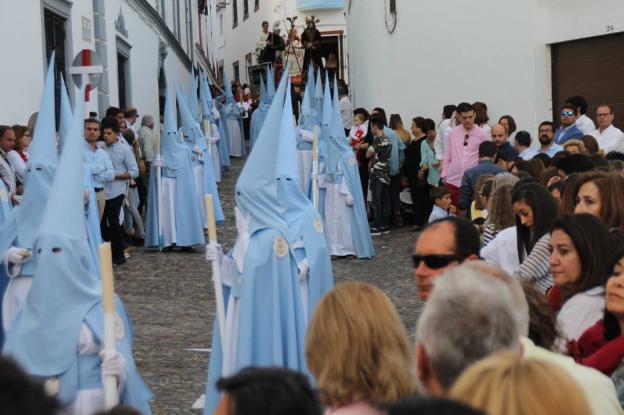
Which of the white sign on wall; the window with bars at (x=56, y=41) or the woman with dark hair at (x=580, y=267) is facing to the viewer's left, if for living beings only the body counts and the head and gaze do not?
the woman with dark hair

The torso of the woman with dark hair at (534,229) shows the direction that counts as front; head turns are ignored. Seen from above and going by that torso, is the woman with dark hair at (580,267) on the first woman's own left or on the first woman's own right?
on the first woman's own left

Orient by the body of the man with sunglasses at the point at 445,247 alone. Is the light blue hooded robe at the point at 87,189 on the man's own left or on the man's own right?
on the man's own right

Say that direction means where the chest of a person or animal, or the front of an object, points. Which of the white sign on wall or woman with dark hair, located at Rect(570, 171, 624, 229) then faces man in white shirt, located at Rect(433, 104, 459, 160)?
the white sign on wall

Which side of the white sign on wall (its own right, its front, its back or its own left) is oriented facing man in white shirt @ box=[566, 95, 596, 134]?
front

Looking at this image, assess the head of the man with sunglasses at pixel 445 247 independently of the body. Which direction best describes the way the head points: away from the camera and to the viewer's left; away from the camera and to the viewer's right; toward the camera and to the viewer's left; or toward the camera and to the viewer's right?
toward the camera and to the viewer's left

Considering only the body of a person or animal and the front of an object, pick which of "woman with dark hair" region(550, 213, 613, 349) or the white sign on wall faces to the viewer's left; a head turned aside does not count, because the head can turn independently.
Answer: the woman with dark hair

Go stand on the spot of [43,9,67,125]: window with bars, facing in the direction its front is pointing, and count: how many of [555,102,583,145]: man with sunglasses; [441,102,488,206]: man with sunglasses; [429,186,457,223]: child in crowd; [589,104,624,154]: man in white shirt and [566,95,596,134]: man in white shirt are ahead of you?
5

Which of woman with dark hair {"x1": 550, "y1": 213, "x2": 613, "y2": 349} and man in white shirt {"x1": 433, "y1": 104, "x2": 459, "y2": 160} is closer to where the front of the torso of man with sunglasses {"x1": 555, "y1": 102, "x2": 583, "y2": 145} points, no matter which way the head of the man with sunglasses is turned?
the woman with dark hair

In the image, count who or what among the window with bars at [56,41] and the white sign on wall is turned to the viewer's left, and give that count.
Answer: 0

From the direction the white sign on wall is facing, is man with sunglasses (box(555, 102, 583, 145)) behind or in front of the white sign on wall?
in front

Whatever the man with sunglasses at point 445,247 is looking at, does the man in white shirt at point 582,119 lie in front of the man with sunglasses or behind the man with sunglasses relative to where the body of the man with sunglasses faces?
behind

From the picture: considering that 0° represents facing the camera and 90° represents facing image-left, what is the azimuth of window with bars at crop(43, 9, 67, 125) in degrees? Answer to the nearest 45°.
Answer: approximately 315°

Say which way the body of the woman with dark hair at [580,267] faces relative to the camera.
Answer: to the viewer's left

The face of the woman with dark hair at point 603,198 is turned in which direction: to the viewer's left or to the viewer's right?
to the viewer's left

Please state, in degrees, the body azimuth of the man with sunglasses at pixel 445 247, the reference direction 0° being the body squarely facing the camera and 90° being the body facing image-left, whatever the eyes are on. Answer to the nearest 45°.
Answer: approximately 45°

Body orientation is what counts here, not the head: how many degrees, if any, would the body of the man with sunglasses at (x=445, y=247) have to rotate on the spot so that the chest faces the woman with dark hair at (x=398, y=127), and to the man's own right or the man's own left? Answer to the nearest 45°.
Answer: approximately 135° to the man's own right
